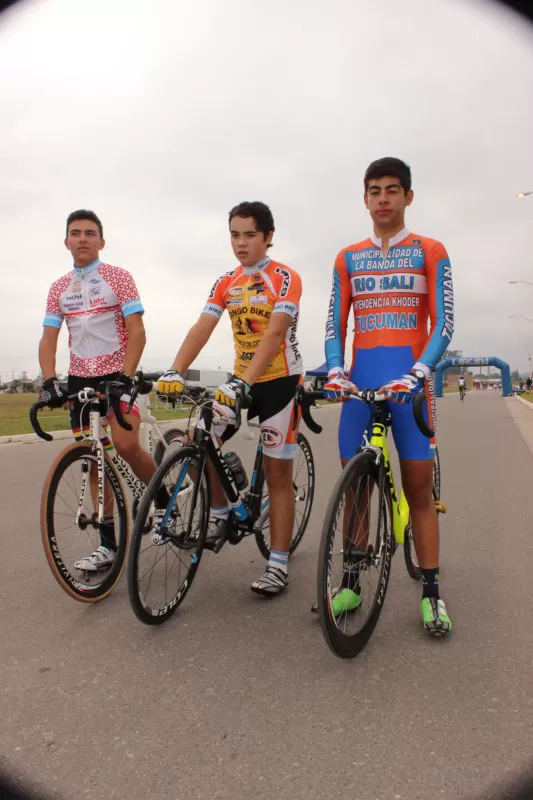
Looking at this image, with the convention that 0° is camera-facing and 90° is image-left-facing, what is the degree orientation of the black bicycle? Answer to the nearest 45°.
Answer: approximately 45°

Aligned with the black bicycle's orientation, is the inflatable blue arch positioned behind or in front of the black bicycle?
behind

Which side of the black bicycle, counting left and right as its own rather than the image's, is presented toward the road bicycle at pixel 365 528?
left

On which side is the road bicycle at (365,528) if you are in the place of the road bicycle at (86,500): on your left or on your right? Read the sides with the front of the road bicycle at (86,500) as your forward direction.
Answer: on your left

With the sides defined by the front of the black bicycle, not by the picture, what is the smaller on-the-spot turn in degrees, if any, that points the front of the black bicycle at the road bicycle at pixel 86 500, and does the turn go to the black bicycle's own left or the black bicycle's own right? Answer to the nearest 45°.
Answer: approximately 90° to the black bicycle's own right

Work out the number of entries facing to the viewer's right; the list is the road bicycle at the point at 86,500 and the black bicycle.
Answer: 0

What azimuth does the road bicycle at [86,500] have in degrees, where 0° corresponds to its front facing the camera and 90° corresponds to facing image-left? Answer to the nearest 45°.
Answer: approximately 45°

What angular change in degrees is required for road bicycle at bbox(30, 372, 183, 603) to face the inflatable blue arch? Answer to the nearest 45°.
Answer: approximately 135° to its left
